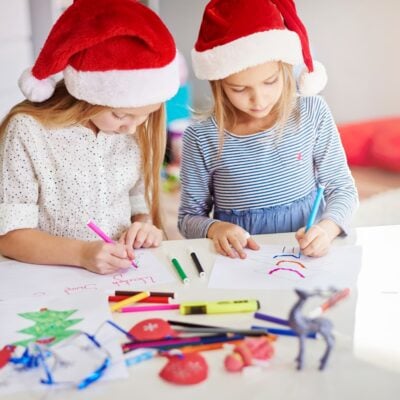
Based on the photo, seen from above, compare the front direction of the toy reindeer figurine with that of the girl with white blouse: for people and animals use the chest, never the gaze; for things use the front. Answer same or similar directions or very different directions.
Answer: very different directions

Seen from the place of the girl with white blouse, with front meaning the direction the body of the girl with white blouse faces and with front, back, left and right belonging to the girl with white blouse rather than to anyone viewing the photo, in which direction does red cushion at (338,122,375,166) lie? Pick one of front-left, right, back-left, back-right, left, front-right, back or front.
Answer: left

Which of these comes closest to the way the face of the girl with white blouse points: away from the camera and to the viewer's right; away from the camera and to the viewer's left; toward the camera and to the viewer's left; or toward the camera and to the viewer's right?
toward the camera and to the viewer's right
